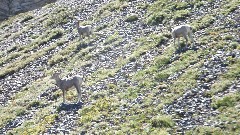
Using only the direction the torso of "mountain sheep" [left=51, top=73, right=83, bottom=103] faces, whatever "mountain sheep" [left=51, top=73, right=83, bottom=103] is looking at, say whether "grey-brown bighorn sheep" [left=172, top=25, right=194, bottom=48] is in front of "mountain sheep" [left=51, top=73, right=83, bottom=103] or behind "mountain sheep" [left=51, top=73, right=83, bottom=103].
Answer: behind

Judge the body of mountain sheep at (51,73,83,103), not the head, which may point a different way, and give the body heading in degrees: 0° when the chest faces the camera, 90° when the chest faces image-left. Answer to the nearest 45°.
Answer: approximately 90°
